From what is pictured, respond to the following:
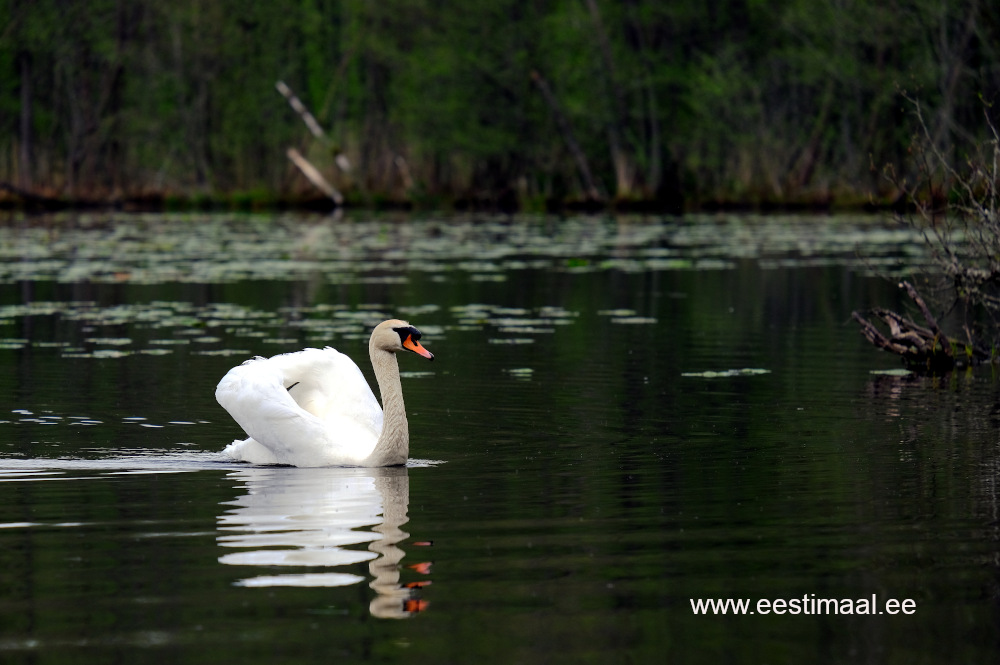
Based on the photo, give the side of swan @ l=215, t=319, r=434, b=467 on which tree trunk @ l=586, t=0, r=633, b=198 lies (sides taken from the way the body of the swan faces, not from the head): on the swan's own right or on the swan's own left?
on the swan's own left

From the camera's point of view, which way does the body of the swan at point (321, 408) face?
to the viewer's right

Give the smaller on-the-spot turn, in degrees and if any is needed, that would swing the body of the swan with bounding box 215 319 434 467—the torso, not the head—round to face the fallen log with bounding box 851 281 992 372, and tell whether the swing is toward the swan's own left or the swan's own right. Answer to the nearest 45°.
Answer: approximately 45° to the swan's own left

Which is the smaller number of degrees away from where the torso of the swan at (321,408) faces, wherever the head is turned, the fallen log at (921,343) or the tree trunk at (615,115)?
the fallen log
